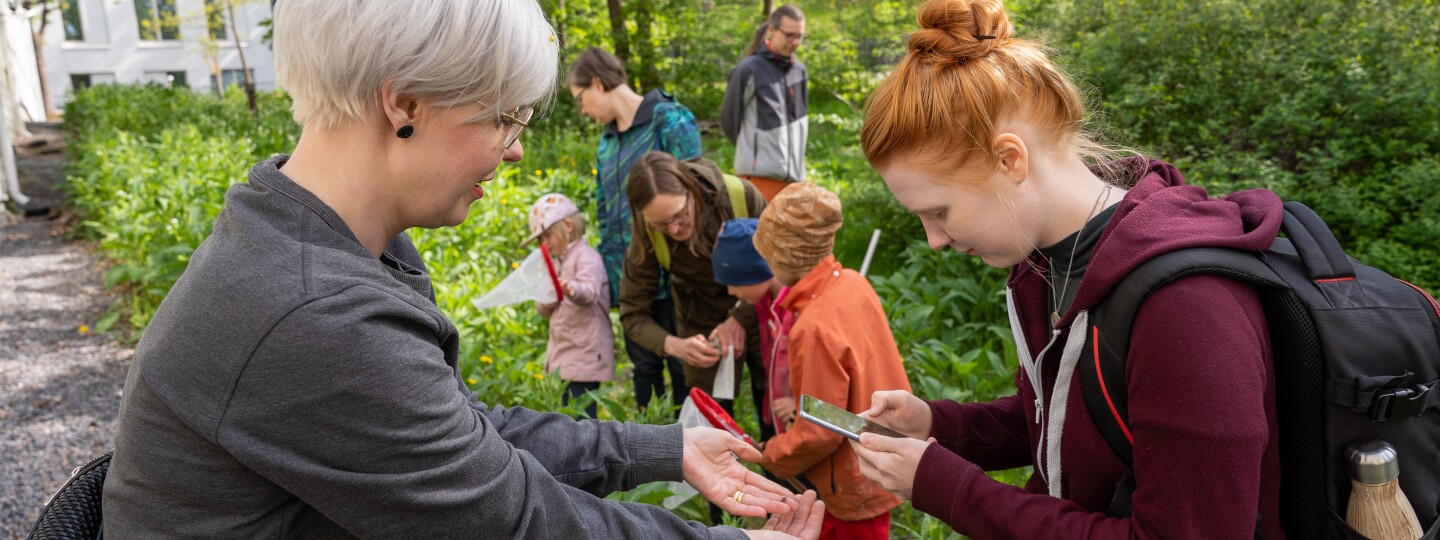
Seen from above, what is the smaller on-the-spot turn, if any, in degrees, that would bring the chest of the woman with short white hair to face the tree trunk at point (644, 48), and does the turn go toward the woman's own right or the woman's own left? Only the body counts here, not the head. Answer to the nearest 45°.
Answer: approximately 90° to the woman's own left

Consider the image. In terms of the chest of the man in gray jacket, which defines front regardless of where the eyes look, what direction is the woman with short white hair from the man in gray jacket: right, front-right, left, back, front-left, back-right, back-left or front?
front-right

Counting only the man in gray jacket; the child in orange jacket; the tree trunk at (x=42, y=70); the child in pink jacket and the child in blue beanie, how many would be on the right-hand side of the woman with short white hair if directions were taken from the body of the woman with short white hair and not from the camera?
0

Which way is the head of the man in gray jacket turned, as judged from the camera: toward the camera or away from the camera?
toward the camera

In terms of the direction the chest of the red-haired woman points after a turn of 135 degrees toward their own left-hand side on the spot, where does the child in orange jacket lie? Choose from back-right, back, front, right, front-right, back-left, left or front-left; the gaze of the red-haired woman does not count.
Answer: back

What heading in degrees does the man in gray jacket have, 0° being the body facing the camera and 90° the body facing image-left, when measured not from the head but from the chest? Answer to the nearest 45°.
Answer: approximately 315°

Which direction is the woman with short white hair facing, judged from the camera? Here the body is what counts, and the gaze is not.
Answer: to the viewer's right

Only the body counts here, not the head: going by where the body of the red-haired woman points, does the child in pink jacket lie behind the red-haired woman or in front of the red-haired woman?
in front

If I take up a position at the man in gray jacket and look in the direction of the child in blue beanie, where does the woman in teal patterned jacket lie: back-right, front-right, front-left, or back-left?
front-right

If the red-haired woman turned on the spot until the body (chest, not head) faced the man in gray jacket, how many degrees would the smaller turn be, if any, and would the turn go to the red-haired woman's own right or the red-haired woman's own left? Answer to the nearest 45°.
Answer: approximately 45° to the red-haired woman's own right

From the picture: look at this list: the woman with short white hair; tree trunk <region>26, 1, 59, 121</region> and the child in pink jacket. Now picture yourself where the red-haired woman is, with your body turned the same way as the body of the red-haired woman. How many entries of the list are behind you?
0

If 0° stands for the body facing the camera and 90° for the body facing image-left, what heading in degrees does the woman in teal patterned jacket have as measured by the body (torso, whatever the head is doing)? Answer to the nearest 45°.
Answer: approximately 45°

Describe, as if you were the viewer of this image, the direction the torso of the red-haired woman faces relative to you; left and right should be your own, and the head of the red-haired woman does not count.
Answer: facing to the left of the viewer

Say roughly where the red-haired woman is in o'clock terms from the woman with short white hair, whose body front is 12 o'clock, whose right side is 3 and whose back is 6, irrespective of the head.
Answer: The red-haired woman is roughly at 12 o'clock from the woman with short white hair.

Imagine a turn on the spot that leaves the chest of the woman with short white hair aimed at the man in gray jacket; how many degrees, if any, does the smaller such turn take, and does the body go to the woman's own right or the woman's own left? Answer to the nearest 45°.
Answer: approximately 45° to the woman's own left

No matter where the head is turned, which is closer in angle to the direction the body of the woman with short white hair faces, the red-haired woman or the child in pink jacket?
the red-haired woman

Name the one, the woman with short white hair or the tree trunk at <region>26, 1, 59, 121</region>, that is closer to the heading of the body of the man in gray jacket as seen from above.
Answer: the woman with short white hair

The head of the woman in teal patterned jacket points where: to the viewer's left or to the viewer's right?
to the viewer's left

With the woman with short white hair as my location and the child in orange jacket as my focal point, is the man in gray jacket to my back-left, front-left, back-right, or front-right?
front-left

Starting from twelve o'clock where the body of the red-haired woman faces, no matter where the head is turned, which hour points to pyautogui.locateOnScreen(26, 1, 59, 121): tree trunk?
The tree trunk is roughly at 1 o'clock from the red-haired woman.
